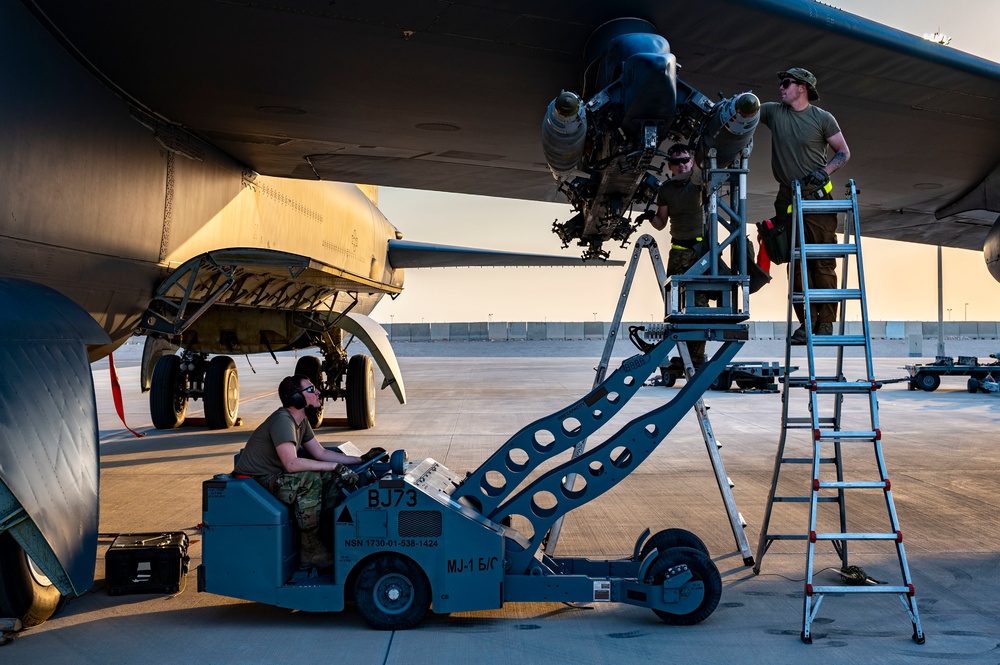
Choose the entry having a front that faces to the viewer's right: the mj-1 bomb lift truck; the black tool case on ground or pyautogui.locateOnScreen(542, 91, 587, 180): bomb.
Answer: the mj-1 bomb lift truck

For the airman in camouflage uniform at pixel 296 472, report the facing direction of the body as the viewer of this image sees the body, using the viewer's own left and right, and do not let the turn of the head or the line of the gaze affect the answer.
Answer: facing to the right of the viewer

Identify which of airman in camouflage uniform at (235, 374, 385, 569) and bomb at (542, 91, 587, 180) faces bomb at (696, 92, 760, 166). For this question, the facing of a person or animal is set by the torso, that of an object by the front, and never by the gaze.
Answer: the airman in camouflage uniform

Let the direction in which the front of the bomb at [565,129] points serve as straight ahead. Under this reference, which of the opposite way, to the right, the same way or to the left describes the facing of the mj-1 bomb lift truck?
to the left

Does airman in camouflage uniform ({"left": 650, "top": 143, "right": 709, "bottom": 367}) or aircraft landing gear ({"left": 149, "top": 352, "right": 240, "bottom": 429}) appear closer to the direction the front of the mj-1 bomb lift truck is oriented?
the airman in camouflage uniform

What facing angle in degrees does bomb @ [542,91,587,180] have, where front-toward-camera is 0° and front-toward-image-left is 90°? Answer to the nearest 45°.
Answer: approximately 0°

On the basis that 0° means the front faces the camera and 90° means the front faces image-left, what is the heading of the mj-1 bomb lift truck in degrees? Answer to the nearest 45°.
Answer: approximately 270°

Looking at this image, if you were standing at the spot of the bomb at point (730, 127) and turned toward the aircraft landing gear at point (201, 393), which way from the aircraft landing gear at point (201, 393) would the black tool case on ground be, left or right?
left
